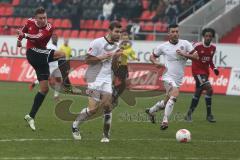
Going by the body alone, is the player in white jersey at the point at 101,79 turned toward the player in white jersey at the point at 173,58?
no

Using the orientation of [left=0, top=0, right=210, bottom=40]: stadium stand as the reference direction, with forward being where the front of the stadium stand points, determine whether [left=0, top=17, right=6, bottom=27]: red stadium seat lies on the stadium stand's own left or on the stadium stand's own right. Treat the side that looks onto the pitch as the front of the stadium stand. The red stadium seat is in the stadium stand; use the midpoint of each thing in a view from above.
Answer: on the stadium stand's own right

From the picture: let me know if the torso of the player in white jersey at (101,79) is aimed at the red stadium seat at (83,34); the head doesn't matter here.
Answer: no

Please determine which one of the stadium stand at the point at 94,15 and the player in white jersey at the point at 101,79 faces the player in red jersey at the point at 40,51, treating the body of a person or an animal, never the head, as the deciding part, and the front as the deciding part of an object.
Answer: the stadium stand

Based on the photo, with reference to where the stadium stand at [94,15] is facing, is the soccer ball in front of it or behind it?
in front

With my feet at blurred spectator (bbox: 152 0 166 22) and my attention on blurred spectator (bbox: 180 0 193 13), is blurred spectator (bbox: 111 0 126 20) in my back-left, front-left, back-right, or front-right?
back-left

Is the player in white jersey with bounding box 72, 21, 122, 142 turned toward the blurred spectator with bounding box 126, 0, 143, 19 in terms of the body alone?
no

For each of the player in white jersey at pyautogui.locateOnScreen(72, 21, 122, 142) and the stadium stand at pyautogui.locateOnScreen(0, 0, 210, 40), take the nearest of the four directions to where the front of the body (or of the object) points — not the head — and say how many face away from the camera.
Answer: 0

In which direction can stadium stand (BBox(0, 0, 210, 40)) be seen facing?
toward the camera

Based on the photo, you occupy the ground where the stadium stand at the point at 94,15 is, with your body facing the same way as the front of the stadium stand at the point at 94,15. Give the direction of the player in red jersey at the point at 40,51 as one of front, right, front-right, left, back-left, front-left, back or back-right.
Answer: front
